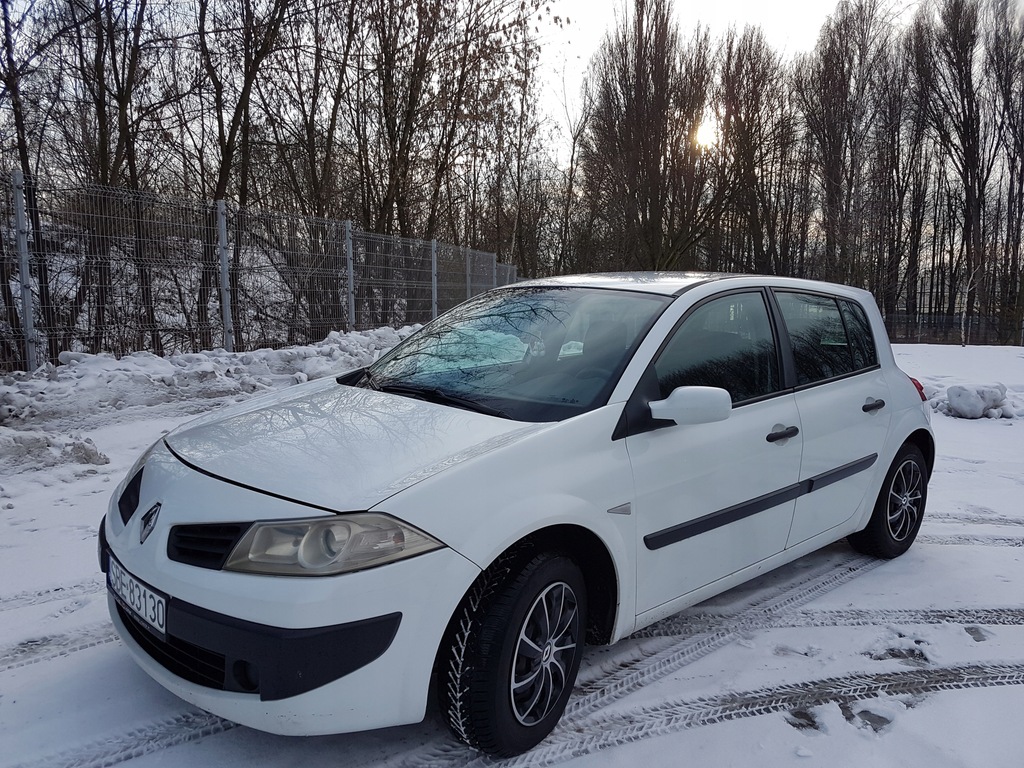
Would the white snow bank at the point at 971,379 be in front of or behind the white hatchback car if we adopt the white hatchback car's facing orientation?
behind

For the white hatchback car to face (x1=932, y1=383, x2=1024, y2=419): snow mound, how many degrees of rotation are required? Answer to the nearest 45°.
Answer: approximately 180°

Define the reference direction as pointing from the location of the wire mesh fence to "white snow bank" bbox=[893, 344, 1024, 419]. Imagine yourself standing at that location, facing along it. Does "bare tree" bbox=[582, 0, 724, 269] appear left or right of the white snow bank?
left

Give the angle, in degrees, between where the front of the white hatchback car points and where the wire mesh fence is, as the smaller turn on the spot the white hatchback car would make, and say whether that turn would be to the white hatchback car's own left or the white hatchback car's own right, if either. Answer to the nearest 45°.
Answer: approximately 90° to the white hatchback car's own right

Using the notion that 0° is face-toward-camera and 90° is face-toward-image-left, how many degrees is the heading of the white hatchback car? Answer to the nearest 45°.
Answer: approximately 45°

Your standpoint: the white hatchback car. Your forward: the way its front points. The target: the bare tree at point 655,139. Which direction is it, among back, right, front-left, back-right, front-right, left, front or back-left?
back-right

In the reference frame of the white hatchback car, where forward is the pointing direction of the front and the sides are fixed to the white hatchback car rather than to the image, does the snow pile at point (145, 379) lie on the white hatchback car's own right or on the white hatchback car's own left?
on the white hatchback car's own right

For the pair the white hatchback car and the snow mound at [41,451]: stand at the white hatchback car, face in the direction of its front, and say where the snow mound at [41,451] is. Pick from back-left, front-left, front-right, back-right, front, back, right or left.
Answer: right
